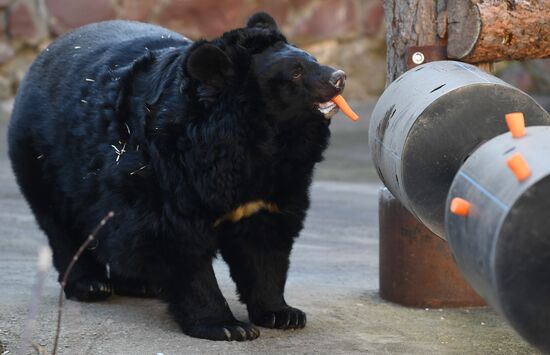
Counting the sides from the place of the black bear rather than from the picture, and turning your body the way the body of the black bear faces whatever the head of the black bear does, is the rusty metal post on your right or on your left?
on your left

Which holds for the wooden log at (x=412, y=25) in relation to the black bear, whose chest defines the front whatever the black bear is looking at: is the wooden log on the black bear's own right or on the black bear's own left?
on the black bear's own left

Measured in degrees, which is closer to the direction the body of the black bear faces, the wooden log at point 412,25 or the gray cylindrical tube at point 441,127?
the gray cylindrical tube

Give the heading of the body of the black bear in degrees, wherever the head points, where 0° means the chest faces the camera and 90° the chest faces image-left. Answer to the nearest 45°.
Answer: approximately 315°

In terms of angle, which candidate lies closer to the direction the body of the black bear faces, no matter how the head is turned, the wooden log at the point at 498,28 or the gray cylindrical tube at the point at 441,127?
the gray cylindrical tube

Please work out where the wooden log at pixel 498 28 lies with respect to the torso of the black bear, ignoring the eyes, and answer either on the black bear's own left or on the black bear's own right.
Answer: on the black bear's own left
